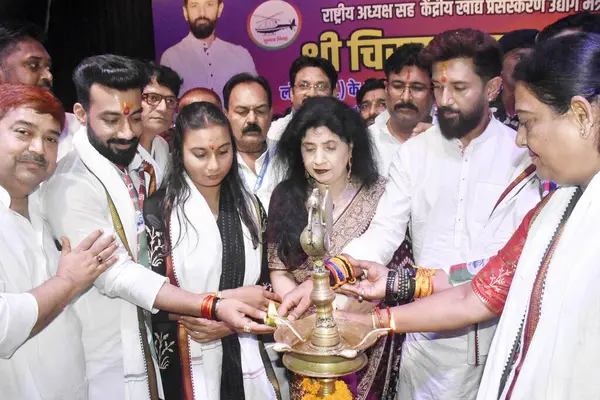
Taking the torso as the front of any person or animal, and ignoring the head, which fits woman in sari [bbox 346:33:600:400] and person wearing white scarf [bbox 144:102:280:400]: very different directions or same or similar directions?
very different directions

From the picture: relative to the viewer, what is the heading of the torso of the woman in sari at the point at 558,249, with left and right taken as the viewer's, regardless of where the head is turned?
facing to the left of the viewer

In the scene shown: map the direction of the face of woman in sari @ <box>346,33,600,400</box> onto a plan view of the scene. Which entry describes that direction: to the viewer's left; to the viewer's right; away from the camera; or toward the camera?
to the viewer's left

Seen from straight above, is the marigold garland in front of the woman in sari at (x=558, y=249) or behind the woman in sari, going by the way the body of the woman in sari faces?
in front

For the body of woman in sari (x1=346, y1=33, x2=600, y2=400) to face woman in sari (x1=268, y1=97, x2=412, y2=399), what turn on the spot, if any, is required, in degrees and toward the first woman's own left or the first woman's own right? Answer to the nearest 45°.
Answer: approximately 45° to the first woman's own right

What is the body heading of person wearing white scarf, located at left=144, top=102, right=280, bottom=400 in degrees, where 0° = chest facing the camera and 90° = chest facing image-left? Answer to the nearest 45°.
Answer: approximately 315°

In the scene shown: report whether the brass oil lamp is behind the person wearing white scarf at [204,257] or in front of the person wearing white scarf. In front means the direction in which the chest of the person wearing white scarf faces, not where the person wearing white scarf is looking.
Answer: in front

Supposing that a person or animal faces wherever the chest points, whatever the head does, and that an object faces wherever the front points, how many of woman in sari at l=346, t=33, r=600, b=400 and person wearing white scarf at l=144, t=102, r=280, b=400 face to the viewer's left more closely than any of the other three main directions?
1

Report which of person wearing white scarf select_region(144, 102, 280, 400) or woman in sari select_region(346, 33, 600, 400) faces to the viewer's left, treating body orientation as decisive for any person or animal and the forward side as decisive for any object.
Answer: woman in sari select_region(346, 33, 600, 400)

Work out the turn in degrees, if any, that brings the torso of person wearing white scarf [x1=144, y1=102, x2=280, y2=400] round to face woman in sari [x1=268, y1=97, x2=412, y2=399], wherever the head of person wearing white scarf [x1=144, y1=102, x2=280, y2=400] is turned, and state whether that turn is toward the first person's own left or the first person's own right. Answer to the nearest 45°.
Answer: approximately 45° to the first person's own left

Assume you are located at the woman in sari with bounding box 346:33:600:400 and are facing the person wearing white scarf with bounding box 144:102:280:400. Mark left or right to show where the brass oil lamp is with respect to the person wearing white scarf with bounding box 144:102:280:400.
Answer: left
